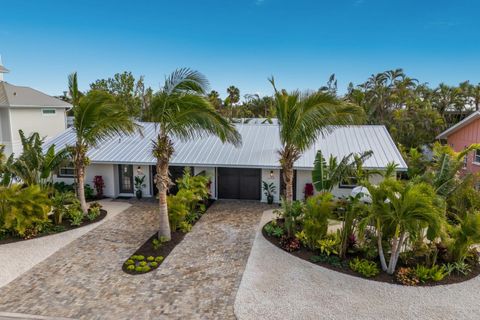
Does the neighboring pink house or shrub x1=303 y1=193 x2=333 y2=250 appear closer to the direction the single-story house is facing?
the shrub

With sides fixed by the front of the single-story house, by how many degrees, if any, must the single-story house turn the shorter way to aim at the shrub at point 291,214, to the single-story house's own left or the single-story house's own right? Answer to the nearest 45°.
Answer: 0° — it already faces it

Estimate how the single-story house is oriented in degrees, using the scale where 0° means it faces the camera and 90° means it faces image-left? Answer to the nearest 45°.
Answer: approximately 0°

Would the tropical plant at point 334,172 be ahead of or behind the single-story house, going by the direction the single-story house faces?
ahead

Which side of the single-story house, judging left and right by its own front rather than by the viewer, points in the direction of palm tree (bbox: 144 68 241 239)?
front

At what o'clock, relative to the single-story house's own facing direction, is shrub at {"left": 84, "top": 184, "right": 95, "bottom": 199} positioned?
The shrub is roughly at 3 o'clock from the single-story house.

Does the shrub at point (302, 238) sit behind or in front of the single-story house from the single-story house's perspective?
in front

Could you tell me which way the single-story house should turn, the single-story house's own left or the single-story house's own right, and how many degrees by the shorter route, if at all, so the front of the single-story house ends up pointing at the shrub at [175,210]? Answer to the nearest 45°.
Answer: approximately 45° to the single-story house's own right

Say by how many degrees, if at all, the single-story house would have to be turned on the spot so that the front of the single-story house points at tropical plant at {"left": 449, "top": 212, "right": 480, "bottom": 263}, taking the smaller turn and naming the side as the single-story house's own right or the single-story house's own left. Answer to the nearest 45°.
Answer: approximately 45° to the single-story house's own left
